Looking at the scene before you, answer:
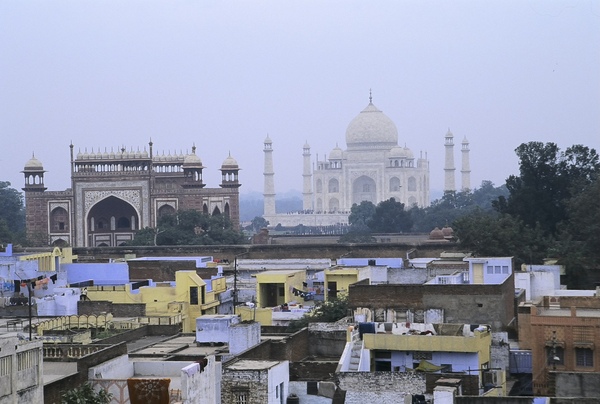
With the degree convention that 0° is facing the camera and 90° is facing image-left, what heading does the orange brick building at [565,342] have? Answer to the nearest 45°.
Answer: approximately 0°

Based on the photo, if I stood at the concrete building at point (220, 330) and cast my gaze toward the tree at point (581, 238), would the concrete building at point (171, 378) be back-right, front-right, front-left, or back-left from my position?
back-right

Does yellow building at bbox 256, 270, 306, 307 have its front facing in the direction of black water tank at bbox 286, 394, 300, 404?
yes

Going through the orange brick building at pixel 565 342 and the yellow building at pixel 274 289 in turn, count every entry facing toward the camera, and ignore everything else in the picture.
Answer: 2

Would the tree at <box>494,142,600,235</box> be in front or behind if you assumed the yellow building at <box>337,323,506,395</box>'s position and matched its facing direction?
behind

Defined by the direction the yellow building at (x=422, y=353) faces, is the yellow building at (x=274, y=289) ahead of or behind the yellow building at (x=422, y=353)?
behind

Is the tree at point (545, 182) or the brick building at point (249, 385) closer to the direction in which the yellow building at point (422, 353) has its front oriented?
the brick building

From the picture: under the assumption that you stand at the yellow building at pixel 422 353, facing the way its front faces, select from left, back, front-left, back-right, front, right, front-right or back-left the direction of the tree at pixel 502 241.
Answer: back

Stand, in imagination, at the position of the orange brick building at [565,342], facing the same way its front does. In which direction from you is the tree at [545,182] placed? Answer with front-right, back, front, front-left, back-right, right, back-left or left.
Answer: back

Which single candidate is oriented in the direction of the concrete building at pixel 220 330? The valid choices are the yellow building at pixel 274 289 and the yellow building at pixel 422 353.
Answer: the yellow building at pixel 274 289
